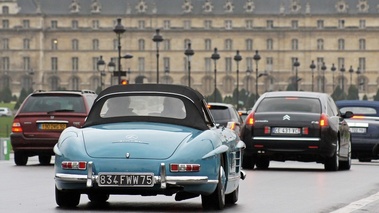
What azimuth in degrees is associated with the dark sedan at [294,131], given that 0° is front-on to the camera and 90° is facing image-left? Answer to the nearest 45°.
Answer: approximately 180°

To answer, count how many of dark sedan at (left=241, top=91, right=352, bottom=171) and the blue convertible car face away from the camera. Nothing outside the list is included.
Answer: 2

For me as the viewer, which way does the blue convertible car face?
facing away from the viewer

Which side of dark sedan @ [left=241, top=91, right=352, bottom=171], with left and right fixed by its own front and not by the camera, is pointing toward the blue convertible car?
back

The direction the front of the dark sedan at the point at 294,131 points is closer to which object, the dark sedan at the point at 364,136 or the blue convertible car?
the dark sedan
